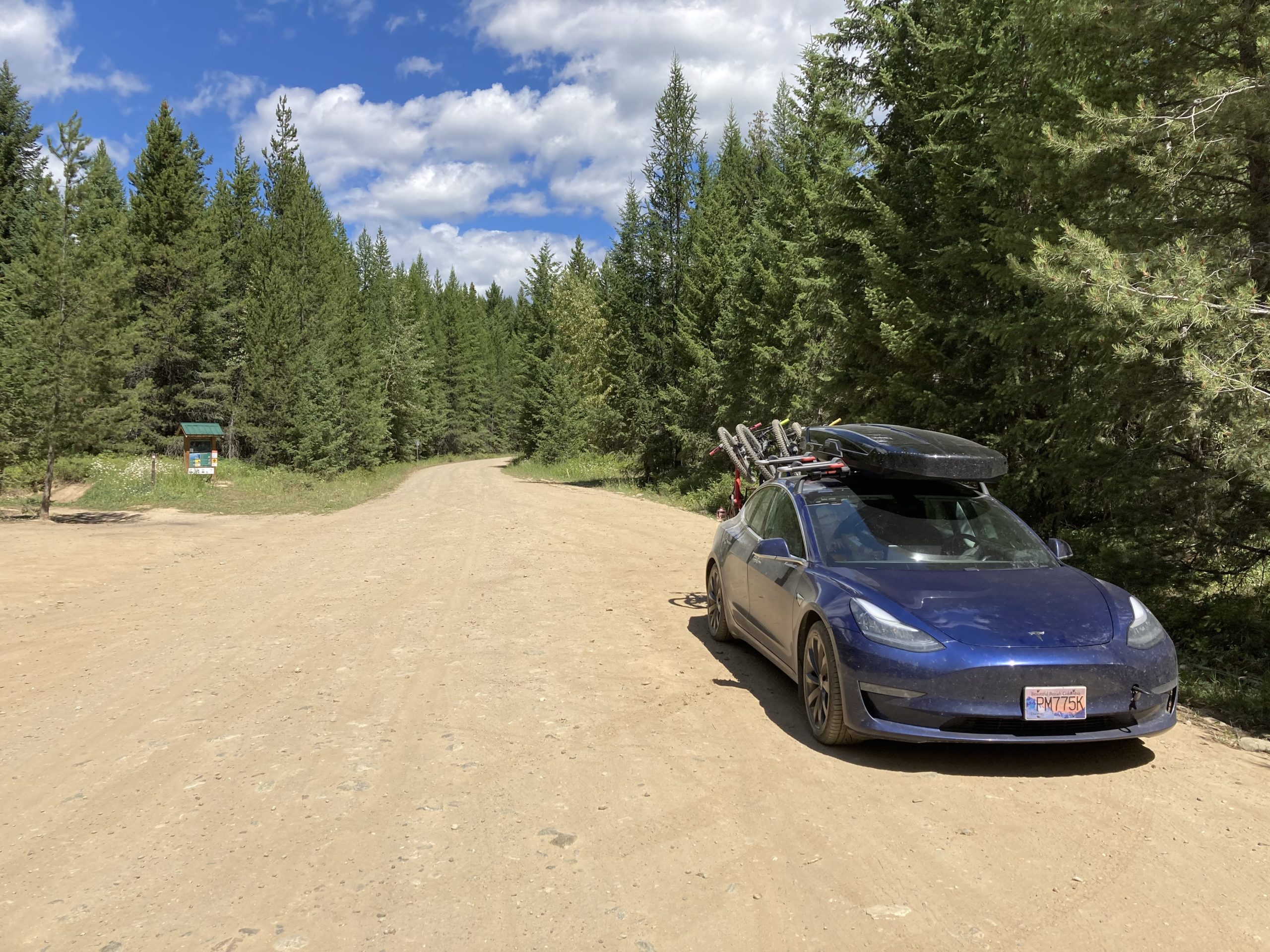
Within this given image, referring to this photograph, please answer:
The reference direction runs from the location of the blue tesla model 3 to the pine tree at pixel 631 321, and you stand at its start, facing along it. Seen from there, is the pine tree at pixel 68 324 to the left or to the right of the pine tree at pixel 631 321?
left

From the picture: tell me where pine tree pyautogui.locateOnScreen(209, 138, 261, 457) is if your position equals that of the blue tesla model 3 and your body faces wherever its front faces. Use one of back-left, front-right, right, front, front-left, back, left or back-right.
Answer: back

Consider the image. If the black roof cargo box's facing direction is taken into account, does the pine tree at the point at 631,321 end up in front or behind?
behind

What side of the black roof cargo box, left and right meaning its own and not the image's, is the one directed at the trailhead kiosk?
back

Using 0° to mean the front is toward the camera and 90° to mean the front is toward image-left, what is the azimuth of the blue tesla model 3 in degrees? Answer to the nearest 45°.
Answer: approximately 315°

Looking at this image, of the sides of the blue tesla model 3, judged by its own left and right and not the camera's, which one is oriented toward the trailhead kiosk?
back

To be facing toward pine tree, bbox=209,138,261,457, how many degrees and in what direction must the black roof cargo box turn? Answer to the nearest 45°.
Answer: approximately 180°

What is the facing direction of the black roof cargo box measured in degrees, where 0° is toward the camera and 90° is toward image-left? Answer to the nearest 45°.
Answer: approximately 315°
